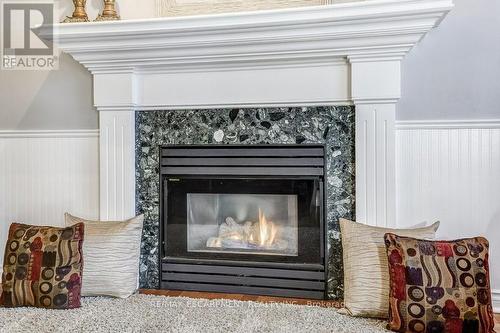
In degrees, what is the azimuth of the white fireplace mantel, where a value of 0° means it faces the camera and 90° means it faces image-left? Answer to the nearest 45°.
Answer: approximately 0°
